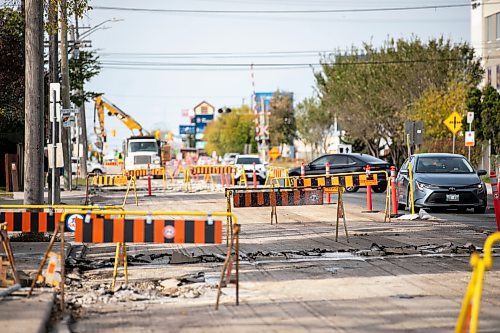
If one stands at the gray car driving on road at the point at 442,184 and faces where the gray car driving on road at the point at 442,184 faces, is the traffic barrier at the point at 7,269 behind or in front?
in front

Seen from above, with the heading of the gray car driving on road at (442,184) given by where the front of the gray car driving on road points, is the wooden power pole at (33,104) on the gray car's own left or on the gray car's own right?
on the gray car's own right

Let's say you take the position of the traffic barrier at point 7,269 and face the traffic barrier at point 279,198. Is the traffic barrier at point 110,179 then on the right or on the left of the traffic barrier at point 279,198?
left

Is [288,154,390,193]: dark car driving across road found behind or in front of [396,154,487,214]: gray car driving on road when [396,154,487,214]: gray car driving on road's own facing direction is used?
behind

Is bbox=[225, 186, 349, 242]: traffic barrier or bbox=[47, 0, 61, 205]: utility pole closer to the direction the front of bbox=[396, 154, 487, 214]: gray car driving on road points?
the traffic barrier

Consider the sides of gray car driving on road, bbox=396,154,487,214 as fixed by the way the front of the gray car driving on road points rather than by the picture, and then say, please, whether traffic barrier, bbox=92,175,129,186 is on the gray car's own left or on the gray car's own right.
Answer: on the gray car's own right

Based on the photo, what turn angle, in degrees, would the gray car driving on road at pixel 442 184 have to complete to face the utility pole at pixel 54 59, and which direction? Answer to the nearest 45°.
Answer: approximately 90° to its right

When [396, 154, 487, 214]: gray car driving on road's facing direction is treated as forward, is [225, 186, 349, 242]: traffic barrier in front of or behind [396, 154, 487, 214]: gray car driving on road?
in front

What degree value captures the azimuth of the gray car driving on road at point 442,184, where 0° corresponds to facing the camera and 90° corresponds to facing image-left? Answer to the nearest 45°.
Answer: approximately 0°

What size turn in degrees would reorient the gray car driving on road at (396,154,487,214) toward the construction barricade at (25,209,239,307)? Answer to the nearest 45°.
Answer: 0° — it already faces it
